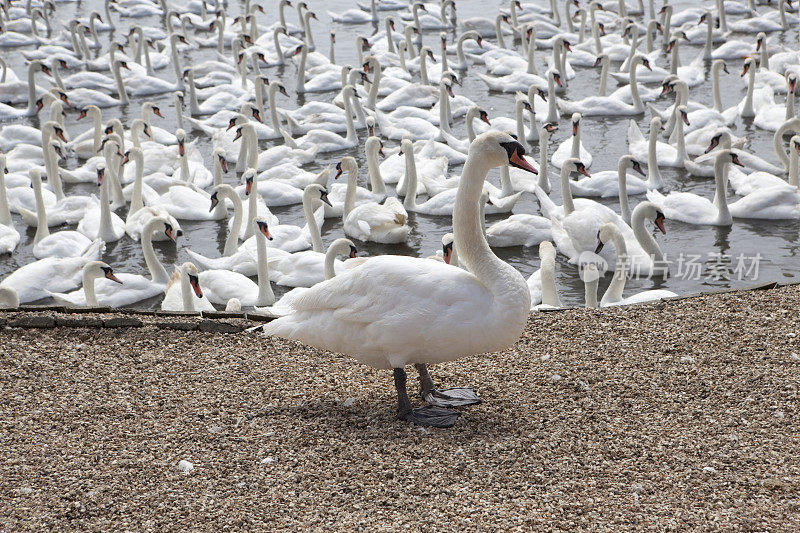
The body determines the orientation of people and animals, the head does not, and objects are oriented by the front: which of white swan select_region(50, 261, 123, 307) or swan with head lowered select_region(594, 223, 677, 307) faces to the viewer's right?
white swan select_region(50, 261, 123, 307)

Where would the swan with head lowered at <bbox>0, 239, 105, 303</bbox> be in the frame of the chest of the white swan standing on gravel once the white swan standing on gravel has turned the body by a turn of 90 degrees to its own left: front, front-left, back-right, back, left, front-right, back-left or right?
front-left

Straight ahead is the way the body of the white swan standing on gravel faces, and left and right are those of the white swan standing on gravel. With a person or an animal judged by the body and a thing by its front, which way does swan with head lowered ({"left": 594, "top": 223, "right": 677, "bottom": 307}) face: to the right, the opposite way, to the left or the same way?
the opposite way

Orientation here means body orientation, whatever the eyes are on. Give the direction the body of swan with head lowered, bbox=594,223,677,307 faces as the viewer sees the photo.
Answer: to the viewer's left

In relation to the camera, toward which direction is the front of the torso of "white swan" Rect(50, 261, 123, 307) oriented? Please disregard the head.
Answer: to the viewer's right

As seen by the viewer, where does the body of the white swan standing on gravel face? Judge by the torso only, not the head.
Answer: to the viewer's right

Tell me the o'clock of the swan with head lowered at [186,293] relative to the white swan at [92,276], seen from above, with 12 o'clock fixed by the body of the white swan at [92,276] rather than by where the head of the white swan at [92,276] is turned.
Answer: the swan with head lowered at [186,293] is roughly at 1 o'clock from the white swan at [92,276].
